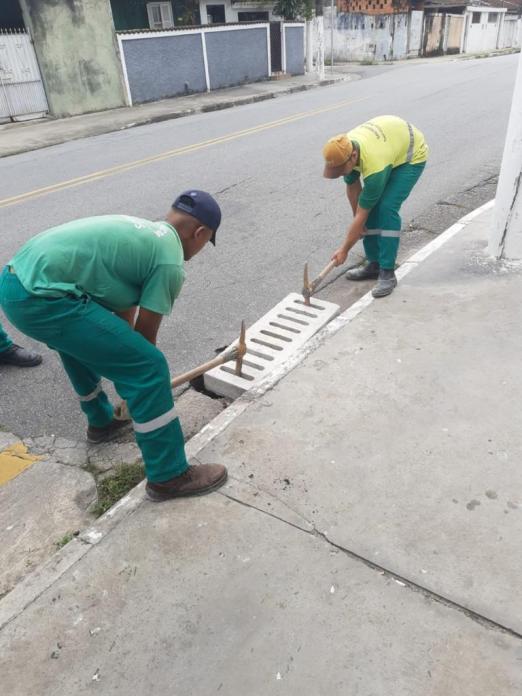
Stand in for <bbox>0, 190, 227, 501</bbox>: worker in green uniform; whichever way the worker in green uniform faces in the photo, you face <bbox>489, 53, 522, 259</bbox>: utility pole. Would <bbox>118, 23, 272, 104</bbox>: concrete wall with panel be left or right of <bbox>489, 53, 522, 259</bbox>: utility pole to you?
left

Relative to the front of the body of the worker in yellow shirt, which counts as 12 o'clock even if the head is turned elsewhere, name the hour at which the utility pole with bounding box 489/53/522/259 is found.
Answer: The utility pole is roughly at 7 o'clock from the worker in yellow shirt.

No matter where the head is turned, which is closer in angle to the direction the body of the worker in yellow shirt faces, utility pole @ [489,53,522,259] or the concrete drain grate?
the concrete drain grate

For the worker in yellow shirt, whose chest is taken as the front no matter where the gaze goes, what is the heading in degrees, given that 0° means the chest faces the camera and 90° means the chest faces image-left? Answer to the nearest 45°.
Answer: approximately 45°

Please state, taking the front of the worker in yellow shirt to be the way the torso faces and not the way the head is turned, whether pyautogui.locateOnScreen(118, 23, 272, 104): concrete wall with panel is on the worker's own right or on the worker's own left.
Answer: on the worker's own right

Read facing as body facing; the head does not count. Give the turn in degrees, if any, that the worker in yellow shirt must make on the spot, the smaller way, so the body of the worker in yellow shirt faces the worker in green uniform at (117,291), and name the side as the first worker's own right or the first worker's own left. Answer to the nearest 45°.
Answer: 0° — they already face them

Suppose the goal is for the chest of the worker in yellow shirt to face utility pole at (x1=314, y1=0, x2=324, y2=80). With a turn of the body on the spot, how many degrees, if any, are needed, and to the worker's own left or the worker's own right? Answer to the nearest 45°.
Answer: approximately 135° to the worker's own right

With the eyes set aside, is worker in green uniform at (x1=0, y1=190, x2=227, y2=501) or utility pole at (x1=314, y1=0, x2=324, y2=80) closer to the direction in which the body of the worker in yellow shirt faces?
the worker in green uniform

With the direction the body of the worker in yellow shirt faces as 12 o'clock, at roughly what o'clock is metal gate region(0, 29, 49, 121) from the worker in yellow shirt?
The metal gate is roughly at 3 o'clock from the worker in yellow shirt.

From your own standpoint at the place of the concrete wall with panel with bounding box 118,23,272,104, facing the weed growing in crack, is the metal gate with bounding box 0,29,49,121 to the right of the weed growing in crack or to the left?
right
